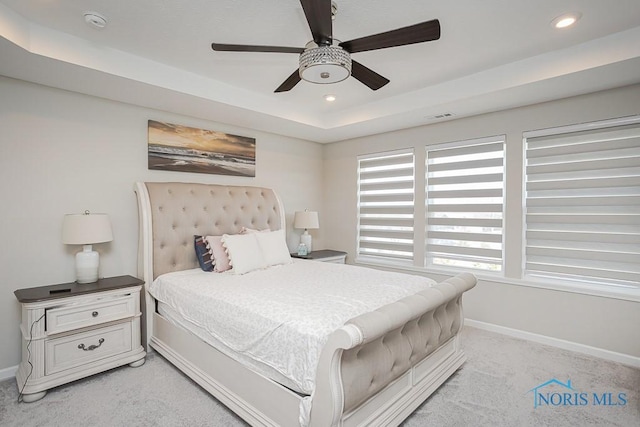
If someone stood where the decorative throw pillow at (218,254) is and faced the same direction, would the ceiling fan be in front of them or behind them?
in front

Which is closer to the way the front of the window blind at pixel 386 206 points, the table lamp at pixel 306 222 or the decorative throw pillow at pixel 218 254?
the decorative throw pillow

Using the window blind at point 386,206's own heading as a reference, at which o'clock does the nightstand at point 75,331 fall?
The nightstand is roughly at 12 o'clock from the window blind.

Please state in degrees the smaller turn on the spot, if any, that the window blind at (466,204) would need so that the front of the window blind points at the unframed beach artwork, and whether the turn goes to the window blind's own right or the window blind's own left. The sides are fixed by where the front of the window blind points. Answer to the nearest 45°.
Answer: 0° — it already faces it

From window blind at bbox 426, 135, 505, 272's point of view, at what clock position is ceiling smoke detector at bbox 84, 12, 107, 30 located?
The ceiling smoke detector is roughly at 12 o'clock from the window blind.

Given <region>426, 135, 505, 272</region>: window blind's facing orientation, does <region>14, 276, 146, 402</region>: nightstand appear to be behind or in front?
in front

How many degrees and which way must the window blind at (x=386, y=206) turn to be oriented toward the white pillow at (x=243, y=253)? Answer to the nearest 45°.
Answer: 0° — it already faces it

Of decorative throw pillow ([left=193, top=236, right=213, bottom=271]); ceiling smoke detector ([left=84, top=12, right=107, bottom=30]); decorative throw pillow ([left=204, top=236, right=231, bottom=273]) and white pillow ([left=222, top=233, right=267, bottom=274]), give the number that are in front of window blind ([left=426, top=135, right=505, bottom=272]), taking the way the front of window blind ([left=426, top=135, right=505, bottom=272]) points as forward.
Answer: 4

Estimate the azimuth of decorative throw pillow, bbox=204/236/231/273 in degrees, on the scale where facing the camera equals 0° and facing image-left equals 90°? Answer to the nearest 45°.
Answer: approximately 315°

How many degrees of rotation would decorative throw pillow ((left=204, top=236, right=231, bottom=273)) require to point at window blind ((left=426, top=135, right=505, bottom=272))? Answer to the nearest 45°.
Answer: approximately 45° to its left
